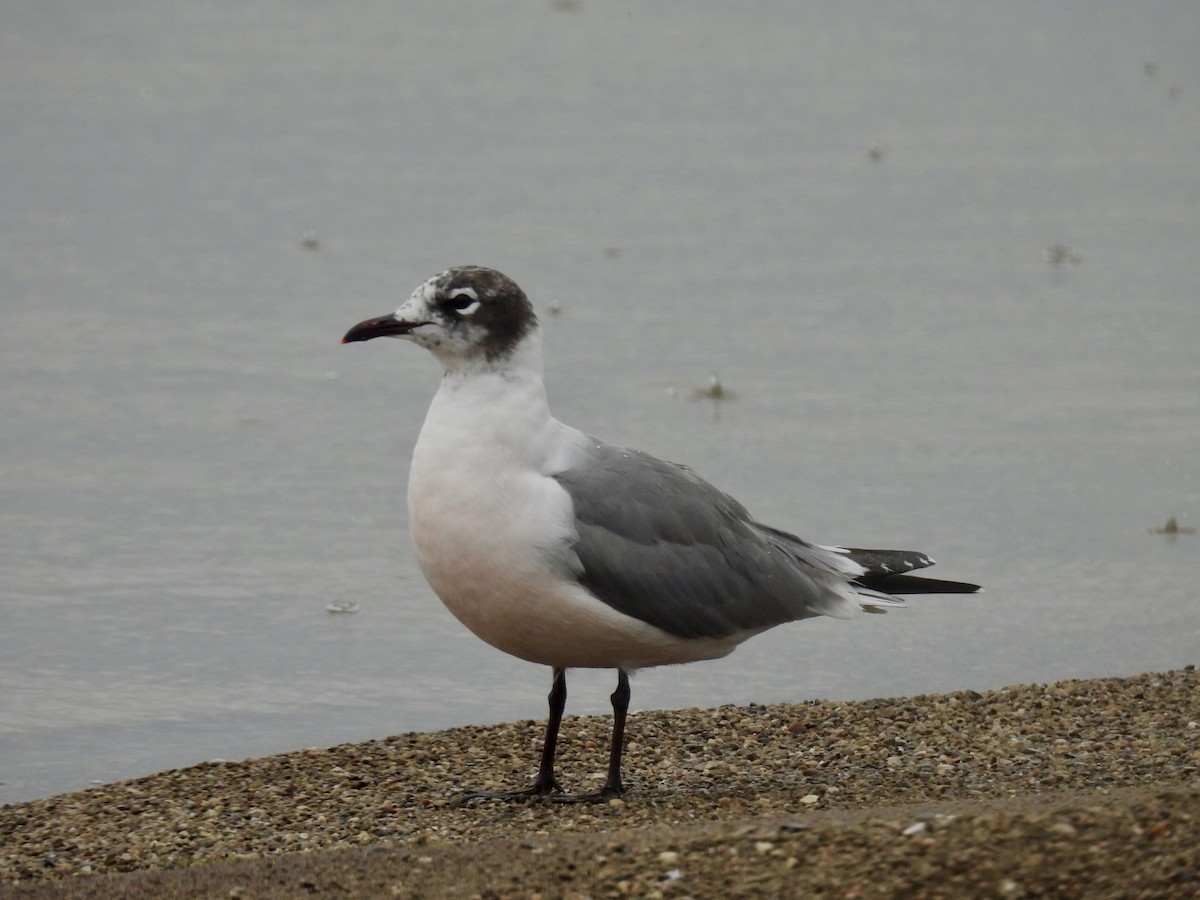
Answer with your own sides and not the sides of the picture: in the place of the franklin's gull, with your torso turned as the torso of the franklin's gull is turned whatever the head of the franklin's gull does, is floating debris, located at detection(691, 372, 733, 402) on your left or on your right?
on your right

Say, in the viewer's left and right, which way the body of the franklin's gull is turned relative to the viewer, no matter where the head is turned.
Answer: facing to the left of the viewer

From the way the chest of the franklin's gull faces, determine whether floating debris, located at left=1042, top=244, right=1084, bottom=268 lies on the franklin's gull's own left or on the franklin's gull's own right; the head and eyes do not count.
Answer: on the franklin's gull's own right

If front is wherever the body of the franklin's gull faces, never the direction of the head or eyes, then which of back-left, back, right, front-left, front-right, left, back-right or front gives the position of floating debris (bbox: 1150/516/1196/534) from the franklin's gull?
back-right

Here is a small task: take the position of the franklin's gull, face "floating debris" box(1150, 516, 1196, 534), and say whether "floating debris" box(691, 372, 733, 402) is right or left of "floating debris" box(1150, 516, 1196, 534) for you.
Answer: left
